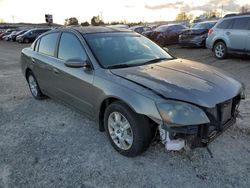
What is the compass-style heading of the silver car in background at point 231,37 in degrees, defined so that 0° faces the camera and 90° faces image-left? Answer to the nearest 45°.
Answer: approximately 270°

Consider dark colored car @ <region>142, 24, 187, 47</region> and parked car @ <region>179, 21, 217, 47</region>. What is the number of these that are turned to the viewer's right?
0

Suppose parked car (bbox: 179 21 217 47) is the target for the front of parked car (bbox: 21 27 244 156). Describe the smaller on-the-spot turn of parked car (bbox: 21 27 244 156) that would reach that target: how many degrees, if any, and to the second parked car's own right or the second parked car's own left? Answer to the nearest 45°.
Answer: approximately 135° to the second parked car's own left

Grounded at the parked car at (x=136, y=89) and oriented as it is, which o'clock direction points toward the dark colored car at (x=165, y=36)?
The dark colored car is roughly at 8 o'clock from the parked car.

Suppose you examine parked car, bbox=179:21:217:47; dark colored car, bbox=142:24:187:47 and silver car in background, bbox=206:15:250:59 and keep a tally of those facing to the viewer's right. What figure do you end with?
1

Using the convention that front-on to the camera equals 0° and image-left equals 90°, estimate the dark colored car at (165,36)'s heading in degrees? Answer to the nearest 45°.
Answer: approximately 45°

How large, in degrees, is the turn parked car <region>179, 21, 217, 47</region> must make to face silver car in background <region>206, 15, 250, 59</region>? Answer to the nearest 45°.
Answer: approximately 45° to its left

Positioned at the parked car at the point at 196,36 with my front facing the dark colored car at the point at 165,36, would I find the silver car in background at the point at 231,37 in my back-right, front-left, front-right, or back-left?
back-left

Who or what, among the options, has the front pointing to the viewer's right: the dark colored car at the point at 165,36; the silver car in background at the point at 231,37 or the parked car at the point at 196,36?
the silver car in background

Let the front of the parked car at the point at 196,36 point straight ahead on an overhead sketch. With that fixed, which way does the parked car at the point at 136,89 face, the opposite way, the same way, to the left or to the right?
to the left

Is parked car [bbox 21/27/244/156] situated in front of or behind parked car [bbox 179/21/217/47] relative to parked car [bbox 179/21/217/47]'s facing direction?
in front

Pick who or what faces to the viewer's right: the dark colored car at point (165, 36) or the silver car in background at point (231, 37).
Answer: the silver car in background
